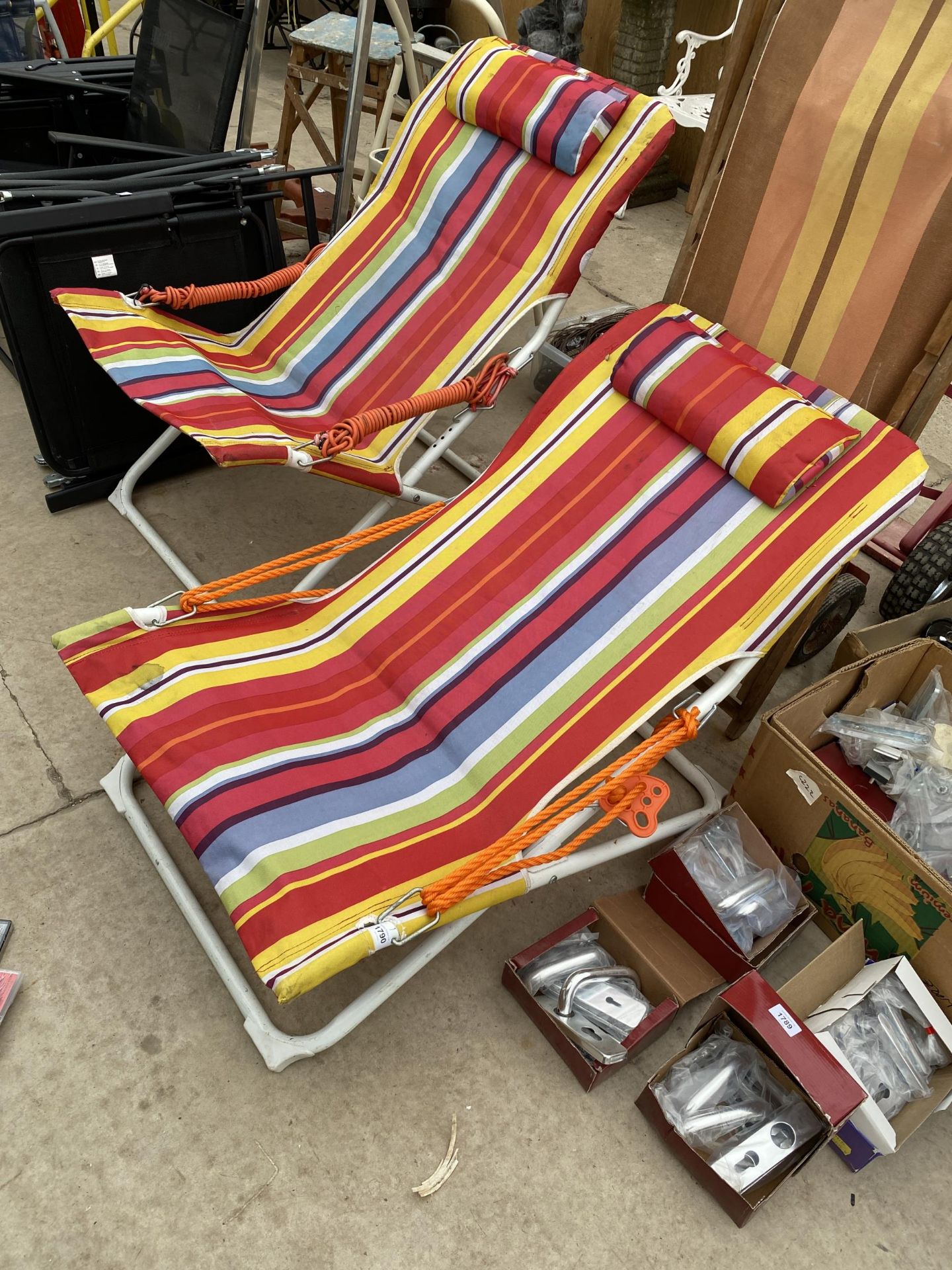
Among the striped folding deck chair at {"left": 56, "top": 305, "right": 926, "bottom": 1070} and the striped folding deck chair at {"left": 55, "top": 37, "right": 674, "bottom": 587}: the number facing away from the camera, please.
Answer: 0

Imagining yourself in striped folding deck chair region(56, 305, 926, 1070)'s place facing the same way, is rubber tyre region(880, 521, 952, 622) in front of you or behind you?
behind

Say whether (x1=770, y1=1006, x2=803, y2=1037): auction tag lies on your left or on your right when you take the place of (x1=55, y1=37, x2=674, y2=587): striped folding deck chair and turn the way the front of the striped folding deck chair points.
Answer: on your left

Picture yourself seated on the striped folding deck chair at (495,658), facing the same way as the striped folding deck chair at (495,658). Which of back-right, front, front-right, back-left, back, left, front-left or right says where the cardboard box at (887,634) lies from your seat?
back

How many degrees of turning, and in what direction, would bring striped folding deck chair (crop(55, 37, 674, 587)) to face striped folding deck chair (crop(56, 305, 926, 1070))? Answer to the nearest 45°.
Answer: approximately 45° to its left

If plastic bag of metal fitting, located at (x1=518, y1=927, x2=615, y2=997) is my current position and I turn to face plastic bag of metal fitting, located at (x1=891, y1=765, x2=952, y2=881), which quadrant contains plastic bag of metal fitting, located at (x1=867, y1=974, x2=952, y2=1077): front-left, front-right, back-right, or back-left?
front-right

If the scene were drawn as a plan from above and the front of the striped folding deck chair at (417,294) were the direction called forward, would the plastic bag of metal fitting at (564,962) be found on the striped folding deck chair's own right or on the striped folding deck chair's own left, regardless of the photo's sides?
on the striped folding deck chair's own left

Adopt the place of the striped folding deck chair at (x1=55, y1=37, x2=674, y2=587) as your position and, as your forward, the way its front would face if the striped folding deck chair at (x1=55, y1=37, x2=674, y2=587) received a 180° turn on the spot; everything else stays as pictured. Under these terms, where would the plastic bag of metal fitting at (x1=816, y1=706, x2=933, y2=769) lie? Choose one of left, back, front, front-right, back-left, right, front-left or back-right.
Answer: right

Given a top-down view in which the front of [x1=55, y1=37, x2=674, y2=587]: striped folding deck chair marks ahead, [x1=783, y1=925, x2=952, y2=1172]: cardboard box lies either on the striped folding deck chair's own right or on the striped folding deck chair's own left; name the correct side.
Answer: on the striped folding deck chair's own left

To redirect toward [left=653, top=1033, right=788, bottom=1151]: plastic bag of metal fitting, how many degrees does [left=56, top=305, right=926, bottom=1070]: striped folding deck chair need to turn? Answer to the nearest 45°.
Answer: approximately 90° to its left

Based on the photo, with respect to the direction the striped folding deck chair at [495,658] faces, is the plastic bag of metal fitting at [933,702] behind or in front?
behind

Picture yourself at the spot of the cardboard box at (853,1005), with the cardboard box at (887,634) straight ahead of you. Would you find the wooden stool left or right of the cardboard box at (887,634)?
left

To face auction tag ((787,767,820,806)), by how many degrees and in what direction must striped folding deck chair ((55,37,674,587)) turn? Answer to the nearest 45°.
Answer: approximately 90° to its left

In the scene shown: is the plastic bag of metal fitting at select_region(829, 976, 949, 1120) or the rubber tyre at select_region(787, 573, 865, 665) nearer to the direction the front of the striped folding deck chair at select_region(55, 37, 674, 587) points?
the plastic bag of metal fitting

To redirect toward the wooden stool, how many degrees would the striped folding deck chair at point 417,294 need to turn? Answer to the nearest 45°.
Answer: approximately 135° to its right

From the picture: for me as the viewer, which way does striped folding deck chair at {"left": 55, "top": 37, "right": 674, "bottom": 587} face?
facing the viewer and to the left of the viewer
